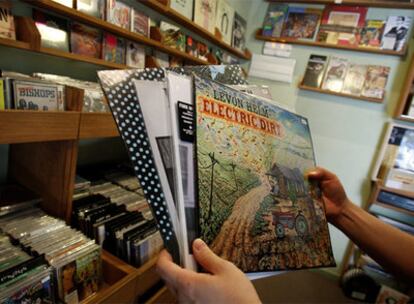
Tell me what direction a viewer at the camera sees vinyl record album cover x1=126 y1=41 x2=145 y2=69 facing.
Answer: facing the viewer and to the right of the viewer

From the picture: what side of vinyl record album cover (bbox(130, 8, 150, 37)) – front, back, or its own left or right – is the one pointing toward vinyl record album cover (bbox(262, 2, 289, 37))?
left

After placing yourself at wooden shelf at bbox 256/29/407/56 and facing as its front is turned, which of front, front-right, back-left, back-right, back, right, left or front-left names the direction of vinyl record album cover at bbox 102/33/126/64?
front-right

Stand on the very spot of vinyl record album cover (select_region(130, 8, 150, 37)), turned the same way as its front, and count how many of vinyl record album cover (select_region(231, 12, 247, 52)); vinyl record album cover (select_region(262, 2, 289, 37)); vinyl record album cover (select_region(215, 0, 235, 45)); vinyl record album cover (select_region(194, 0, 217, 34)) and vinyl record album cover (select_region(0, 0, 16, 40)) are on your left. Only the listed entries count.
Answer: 4

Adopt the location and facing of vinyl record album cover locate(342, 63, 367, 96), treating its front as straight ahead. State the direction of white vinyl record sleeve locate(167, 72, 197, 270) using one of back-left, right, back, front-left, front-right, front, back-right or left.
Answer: front

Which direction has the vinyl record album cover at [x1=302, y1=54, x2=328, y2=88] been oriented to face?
toward the camera

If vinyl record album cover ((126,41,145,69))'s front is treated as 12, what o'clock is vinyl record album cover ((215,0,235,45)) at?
vinyl record album cover ((215,0,235,45)) is roughly at 9 o'clock from vinyl record album cover ((126,41,145,69)).

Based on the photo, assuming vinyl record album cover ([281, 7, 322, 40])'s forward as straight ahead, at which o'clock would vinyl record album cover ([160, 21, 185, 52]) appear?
vinyl record album cover ([160, 21, 185, 52]) is roughly at 1 o'clock from vinyl record album cover ([281, 7, 322, 40]).

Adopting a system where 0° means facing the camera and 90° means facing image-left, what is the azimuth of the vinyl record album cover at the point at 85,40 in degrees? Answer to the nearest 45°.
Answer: approximately 315°

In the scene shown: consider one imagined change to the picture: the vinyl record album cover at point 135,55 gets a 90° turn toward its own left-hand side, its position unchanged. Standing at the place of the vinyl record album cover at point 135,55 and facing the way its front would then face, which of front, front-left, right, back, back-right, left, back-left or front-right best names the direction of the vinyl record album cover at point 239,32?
front

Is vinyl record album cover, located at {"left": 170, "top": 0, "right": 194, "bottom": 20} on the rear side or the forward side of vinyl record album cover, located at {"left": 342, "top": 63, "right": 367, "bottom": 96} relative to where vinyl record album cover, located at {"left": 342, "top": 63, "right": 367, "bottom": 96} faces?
on the forward side

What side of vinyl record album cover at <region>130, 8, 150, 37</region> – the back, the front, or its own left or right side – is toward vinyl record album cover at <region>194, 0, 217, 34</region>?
left

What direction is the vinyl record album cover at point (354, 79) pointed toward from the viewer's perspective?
toward the camera
